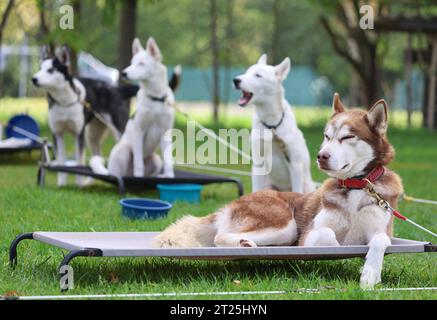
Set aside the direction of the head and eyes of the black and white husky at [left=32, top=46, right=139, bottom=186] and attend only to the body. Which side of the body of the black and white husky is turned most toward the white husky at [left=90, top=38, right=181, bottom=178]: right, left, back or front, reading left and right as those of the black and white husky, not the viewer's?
left

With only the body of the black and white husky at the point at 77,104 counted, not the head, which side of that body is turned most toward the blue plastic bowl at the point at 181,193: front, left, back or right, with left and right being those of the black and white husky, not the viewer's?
left

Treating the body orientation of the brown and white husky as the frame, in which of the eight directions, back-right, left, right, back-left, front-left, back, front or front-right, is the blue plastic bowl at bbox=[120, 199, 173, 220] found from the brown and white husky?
back

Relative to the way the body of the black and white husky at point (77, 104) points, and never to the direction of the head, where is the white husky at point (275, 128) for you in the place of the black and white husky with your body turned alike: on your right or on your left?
on your left

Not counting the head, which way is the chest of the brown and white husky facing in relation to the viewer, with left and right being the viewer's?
facing the viewer and to the right of the viewer

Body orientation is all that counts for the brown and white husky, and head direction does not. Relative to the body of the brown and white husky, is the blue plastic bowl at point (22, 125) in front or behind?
behind

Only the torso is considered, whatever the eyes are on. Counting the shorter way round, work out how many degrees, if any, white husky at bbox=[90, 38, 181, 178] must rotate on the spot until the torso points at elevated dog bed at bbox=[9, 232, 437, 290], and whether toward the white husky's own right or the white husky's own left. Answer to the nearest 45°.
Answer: approximately 45° to the white husky's own right

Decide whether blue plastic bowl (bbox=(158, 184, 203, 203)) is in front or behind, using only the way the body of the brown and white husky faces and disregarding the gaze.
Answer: behind

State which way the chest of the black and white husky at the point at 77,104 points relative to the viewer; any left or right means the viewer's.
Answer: facing the viewer and to the left of the viewer

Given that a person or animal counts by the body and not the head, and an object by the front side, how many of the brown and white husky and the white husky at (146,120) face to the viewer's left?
0

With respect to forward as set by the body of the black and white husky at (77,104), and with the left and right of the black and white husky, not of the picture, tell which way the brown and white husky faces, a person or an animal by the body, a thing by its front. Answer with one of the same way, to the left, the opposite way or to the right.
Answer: to the left

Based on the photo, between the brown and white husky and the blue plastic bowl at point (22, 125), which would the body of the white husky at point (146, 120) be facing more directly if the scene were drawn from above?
the brown and white husky
